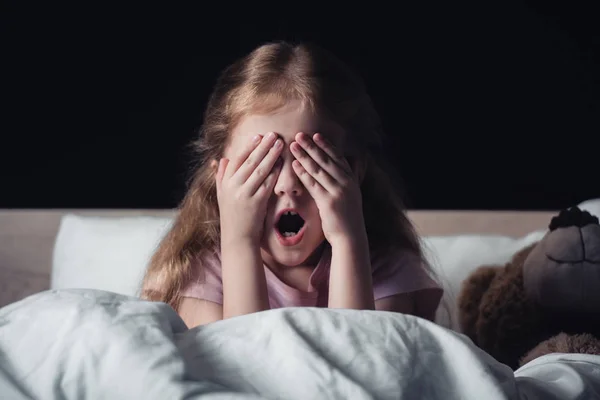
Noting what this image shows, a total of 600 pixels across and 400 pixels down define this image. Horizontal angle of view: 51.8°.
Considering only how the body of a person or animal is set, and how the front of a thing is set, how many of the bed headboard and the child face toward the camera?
2

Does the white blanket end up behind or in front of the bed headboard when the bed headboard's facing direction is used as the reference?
in front

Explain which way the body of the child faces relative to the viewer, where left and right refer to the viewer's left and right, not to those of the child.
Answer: facing the viewer

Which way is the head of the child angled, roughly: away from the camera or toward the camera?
toward the camera

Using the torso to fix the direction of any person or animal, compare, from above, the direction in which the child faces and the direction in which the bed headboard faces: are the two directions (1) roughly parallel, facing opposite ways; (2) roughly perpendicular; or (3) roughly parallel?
roughly parallel

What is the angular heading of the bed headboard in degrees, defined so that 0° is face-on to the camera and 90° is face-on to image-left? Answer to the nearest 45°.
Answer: approximately 0°
